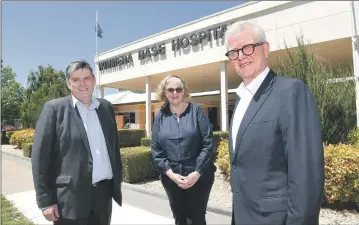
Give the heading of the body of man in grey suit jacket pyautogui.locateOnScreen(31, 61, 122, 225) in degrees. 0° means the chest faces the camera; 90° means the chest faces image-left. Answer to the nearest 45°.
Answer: approximately 315°

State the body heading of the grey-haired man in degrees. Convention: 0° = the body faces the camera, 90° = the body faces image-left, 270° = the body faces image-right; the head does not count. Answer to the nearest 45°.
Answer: approximately 45°

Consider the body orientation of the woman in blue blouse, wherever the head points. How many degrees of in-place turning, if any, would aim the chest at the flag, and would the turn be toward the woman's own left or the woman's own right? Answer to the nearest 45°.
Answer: approximately 180°

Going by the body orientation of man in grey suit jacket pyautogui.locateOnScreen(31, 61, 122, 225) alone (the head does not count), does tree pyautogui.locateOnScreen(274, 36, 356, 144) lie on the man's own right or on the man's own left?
on the man's own left

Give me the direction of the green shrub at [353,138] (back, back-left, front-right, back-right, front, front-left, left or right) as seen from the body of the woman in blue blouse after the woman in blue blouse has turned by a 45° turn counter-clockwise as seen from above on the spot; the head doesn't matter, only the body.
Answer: left

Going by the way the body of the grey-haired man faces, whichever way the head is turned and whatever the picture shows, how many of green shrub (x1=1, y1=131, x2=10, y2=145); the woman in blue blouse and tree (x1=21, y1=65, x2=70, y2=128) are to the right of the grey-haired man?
3

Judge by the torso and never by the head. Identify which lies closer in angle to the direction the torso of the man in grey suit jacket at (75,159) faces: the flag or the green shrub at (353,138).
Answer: the green shrub

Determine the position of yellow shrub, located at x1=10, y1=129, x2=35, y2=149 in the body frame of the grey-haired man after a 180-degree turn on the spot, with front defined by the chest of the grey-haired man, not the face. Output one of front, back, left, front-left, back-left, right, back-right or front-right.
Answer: left

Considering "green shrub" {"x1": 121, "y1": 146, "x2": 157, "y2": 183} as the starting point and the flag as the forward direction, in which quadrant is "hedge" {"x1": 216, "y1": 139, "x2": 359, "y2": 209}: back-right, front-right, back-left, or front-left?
back-right

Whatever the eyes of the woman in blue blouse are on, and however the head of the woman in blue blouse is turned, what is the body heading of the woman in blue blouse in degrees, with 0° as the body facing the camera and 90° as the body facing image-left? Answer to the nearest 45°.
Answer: approximately 0°

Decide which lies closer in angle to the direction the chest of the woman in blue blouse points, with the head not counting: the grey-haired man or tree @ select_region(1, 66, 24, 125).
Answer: the grey-haired man
